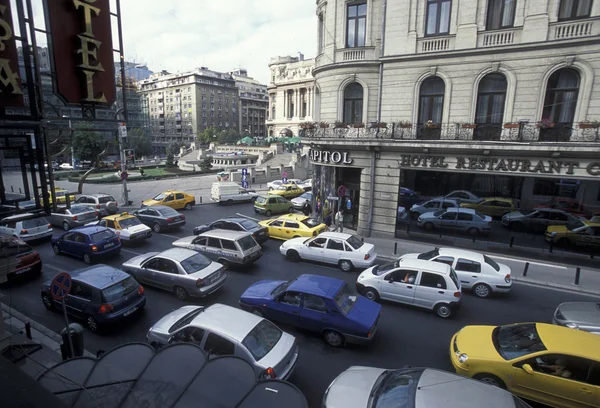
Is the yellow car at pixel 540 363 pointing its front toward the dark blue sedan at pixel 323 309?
yes

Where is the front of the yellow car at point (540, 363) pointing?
to the viewer's left

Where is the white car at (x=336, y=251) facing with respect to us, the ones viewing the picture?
facing away from the viewer and to the left of the viewer

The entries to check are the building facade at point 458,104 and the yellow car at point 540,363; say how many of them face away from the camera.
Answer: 0

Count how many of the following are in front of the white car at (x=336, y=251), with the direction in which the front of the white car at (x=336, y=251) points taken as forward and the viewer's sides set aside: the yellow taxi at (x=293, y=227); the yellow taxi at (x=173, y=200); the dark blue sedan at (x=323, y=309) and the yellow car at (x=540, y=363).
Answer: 2

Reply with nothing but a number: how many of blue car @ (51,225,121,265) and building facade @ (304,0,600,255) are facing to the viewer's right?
0

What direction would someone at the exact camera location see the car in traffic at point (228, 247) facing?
facing away from the viewer and to the left of the viewer

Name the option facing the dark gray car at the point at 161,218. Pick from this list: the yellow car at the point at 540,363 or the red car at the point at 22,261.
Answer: the yellow car

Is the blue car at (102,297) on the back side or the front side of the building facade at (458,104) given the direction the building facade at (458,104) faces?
on the front side

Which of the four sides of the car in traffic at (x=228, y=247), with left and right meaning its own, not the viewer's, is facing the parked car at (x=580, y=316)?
back

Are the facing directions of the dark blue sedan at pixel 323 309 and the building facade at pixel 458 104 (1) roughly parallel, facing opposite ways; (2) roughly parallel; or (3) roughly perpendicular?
roughly perpendicular
